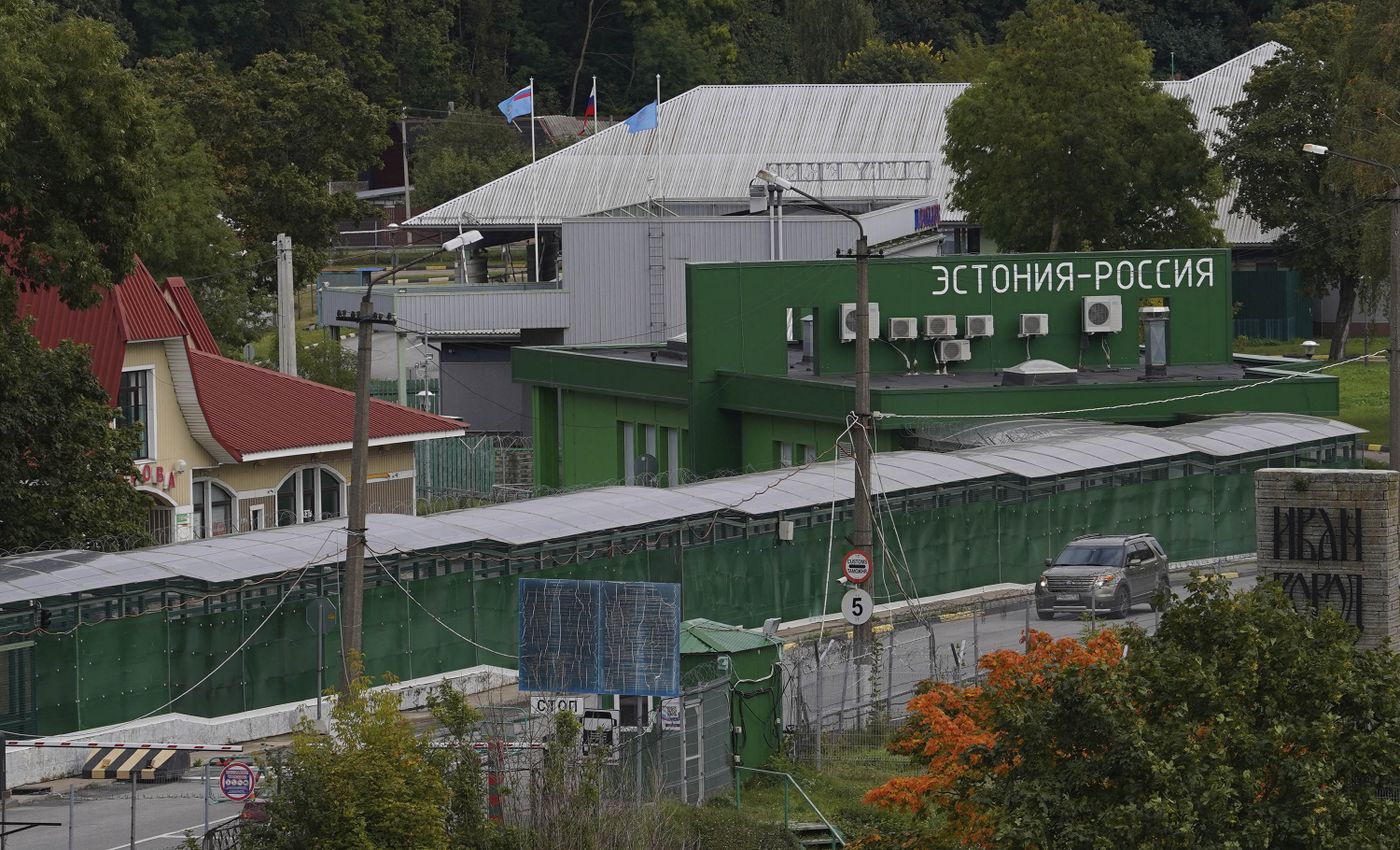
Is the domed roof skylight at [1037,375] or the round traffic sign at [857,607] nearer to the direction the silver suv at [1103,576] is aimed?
the round traffic sign

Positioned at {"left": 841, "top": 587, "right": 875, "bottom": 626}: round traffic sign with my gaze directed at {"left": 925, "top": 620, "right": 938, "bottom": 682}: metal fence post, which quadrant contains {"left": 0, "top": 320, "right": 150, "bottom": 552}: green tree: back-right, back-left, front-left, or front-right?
back-left

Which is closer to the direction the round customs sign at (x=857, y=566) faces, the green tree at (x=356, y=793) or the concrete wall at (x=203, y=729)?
the green tree

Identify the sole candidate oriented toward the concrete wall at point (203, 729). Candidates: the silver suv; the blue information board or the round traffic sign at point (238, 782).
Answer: the silver suv

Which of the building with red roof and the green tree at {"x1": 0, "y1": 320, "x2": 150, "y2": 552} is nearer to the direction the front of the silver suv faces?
the green tree

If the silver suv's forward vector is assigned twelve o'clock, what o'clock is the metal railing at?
The metal railing is roughly at 11 o'clock from the silver suv.

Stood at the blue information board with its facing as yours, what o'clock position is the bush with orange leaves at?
The bush with orange leaves is roughly at 11 o'clock from the blue information board.

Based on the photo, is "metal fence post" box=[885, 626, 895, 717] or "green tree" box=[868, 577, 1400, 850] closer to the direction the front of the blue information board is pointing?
the green tree

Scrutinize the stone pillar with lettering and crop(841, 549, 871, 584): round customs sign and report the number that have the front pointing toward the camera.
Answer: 2
